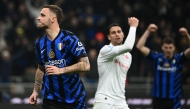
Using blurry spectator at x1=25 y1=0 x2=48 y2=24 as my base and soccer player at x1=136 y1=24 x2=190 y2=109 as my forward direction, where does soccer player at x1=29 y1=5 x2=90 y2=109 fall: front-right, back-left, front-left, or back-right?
front-right

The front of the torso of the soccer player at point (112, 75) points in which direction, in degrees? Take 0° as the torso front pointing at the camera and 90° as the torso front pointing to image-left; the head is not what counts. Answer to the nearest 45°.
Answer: approximately 315°

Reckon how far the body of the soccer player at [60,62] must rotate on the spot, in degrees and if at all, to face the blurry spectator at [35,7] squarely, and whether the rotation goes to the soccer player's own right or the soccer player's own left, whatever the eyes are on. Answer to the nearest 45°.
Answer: approximately 135° to the soccer player's own right

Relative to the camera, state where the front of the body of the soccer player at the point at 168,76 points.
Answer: toward the camera

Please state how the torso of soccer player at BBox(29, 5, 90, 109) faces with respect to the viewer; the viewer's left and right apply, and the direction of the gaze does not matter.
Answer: facing the viewer and to the left of the viewer
